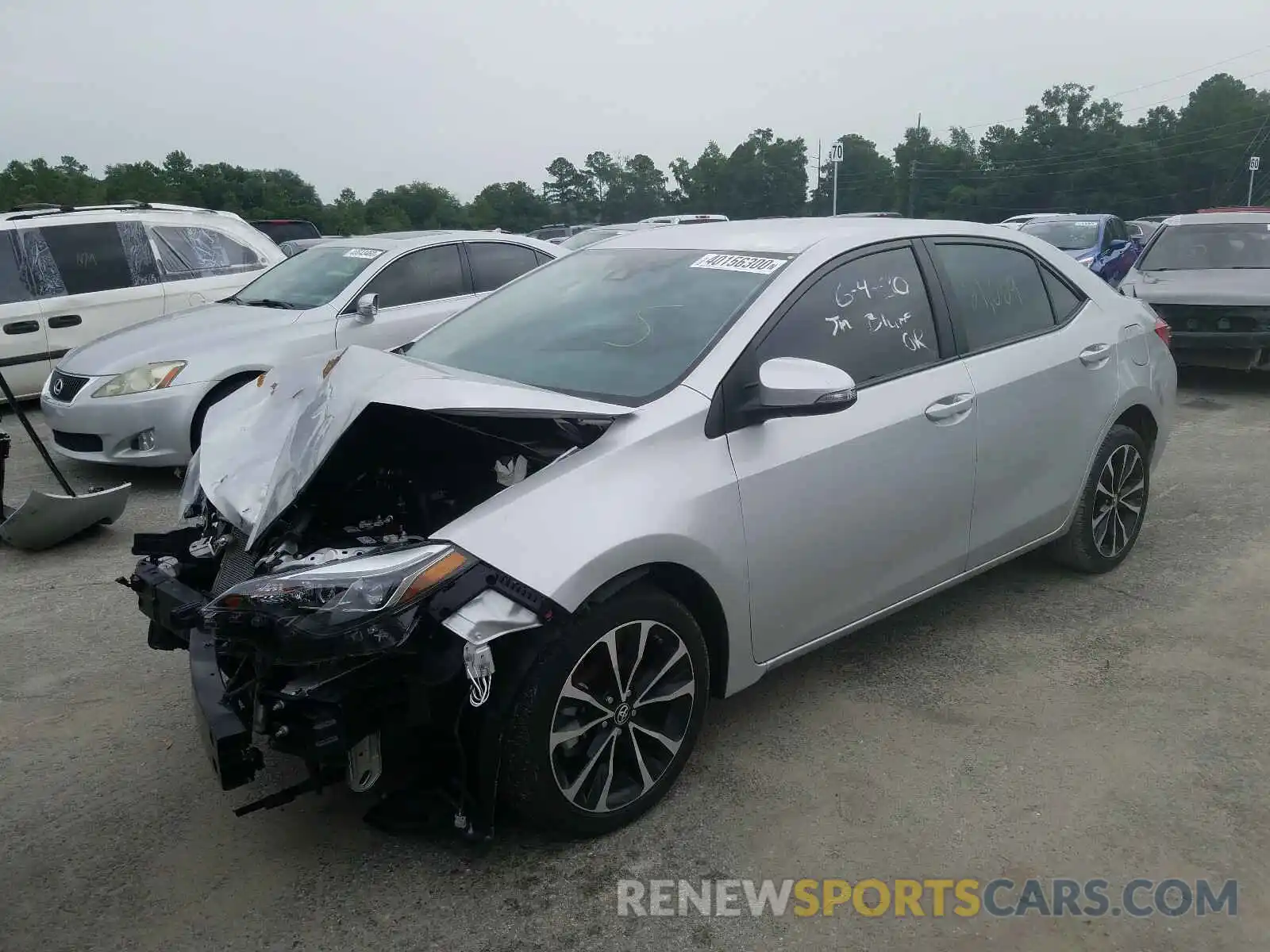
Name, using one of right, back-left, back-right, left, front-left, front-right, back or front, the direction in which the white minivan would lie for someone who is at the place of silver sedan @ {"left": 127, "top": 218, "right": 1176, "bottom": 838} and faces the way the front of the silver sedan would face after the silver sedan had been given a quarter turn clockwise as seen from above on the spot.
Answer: front

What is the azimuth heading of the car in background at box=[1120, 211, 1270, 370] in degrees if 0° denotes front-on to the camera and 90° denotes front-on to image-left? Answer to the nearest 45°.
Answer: approximately 0°

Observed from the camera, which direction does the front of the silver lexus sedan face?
facing the viewer and to the left of the viewer

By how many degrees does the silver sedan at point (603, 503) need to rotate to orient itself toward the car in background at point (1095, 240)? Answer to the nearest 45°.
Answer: approximately 180°

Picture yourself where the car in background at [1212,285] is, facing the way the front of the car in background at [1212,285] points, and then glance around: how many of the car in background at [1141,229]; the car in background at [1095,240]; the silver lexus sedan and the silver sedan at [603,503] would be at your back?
2

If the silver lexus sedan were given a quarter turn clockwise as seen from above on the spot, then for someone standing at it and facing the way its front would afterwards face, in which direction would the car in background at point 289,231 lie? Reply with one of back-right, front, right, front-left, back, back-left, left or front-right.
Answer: front-right

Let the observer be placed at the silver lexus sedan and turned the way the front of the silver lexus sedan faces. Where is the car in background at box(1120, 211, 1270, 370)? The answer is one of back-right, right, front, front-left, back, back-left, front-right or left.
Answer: back-left

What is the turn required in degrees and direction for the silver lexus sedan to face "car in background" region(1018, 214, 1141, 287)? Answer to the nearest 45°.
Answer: approximately 180°
